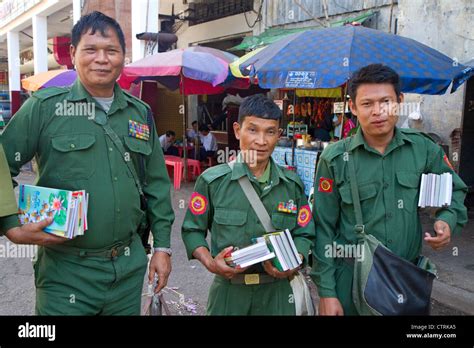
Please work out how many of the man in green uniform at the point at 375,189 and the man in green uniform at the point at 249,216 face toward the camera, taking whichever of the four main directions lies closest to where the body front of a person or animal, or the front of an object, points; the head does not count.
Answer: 2

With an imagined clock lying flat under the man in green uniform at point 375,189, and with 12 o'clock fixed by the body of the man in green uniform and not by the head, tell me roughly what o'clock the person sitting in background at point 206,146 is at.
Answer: The person sitting in background is roughly at 5 o'clock from the man in green uniform.

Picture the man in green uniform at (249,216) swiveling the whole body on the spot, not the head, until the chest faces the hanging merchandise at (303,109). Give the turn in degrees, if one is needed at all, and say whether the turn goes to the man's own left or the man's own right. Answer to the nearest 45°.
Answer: approximately 180°

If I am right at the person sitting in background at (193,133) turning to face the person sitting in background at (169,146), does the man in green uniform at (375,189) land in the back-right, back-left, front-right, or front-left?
front-left

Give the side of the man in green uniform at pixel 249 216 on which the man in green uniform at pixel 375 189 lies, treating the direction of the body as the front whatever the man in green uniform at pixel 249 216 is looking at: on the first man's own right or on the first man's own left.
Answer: on the first man's own left

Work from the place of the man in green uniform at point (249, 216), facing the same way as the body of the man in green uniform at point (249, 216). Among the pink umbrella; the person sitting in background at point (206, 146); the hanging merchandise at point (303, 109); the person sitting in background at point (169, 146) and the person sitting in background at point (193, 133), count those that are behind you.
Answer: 5

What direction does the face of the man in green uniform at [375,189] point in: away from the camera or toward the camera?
toward the camera

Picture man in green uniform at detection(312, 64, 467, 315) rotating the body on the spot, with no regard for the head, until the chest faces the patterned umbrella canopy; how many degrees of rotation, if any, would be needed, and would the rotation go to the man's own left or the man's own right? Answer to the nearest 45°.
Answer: approximately 180°

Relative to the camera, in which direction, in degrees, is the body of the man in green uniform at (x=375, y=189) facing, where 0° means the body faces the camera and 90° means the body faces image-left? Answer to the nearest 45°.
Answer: approximately 0°

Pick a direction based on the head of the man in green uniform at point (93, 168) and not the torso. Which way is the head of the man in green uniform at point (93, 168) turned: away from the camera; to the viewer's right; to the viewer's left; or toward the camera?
toward the camera

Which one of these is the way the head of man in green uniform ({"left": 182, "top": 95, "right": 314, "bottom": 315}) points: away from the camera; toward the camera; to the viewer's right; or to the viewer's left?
toward the camera

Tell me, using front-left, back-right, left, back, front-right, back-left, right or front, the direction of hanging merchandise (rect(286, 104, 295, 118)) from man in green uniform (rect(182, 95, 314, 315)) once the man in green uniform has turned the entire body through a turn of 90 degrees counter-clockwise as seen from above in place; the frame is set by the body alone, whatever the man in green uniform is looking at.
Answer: left

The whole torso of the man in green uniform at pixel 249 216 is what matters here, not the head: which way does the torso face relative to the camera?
toward the camera

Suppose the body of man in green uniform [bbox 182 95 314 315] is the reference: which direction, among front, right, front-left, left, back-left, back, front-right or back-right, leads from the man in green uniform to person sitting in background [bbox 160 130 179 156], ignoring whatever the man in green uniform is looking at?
back

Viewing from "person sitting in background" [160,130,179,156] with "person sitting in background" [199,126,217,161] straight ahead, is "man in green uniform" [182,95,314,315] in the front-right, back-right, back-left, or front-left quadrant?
front-right

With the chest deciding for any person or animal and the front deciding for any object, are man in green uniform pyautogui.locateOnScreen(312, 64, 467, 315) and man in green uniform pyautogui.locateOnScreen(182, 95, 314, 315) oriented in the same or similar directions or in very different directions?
same or similar directions
